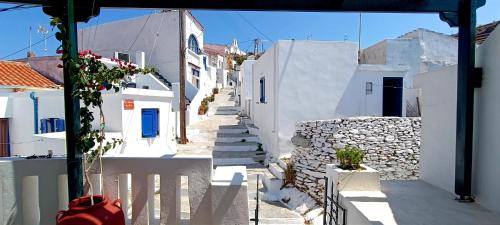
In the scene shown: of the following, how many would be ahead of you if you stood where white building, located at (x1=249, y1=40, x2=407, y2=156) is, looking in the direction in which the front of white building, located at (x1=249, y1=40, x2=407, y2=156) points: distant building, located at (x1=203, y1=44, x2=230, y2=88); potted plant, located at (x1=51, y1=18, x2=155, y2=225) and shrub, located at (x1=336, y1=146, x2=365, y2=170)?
2

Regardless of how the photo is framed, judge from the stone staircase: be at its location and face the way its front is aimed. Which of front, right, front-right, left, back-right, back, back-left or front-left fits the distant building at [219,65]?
back

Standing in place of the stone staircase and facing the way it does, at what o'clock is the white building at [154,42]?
The white building is roughly at 5 o'clock from the stone staircase.

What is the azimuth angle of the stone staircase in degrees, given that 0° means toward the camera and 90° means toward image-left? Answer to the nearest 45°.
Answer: approximately 0°
